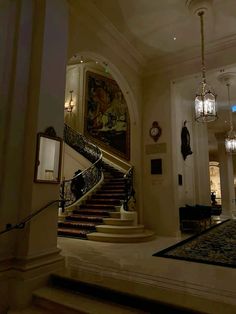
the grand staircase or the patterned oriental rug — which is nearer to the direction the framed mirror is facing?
the patterned oriental rug

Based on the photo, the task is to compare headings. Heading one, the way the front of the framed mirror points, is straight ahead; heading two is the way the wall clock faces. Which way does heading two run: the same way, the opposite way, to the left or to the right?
to the right

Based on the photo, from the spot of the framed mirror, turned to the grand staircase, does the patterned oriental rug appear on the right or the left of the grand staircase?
right

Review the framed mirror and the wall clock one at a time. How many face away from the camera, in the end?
0

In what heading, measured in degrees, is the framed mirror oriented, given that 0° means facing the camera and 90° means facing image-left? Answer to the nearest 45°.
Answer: approximately 315°

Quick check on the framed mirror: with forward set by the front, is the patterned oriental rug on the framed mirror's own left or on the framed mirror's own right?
on the framed mirror's own left

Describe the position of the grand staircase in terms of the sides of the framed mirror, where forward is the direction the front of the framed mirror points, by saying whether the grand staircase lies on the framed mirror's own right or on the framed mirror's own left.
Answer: on the framed mirror's own left

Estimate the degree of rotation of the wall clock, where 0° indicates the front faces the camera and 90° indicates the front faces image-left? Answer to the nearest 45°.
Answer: approximately 0°

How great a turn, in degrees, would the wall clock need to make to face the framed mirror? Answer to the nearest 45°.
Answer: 0° — it already faces it
